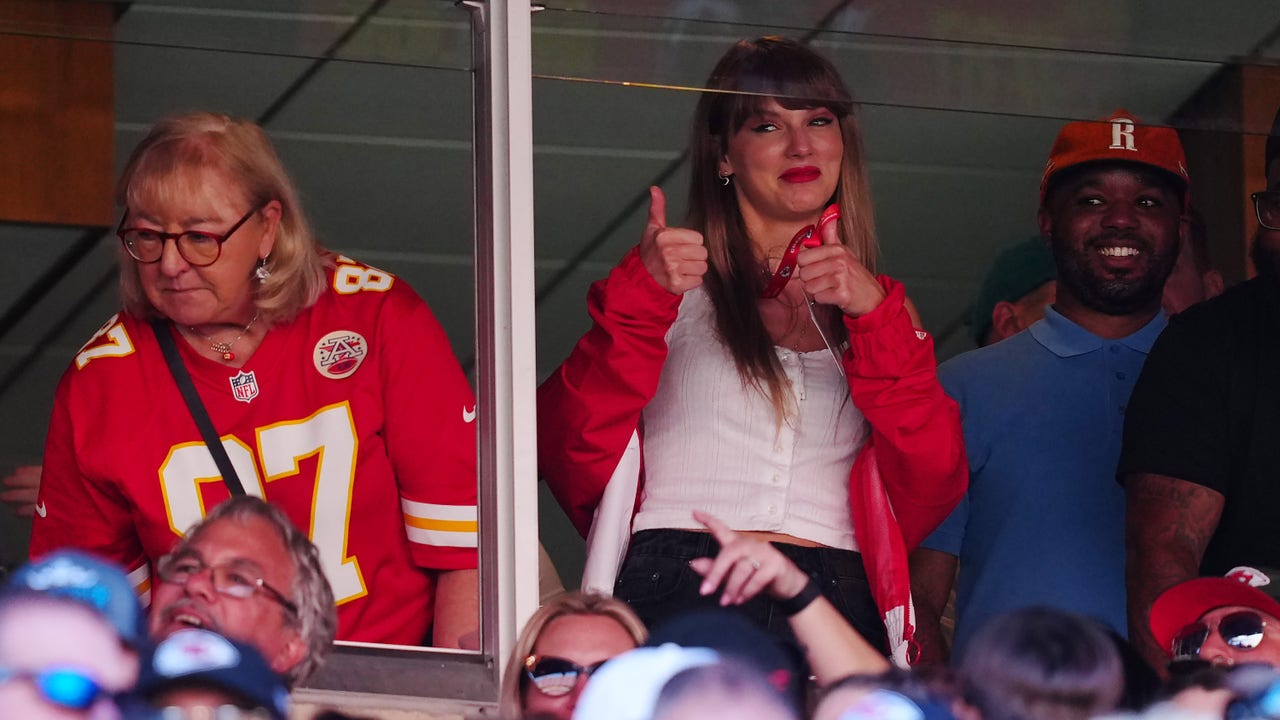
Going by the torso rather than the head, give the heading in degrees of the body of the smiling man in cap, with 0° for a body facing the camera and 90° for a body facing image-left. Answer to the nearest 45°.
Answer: approximately 0°

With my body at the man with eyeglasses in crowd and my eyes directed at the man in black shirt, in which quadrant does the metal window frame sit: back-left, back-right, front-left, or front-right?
front-left

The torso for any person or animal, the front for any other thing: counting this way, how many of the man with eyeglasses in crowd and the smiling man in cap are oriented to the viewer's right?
0

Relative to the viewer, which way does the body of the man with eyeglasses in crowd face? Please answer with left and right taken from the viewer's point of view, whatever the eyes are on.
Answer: facing the viewer and to the left of the viewer

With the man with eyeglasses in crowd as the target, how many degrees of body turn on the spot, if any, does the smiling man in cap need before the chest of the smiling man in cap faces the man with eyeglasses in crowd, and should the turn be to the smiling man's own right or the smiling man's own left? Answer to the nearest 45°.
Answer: approximately 45° to the smiling man's own right

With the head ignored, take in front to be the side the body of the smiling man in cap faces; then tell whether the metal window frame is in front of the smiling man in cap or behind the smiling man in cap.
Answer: in front
